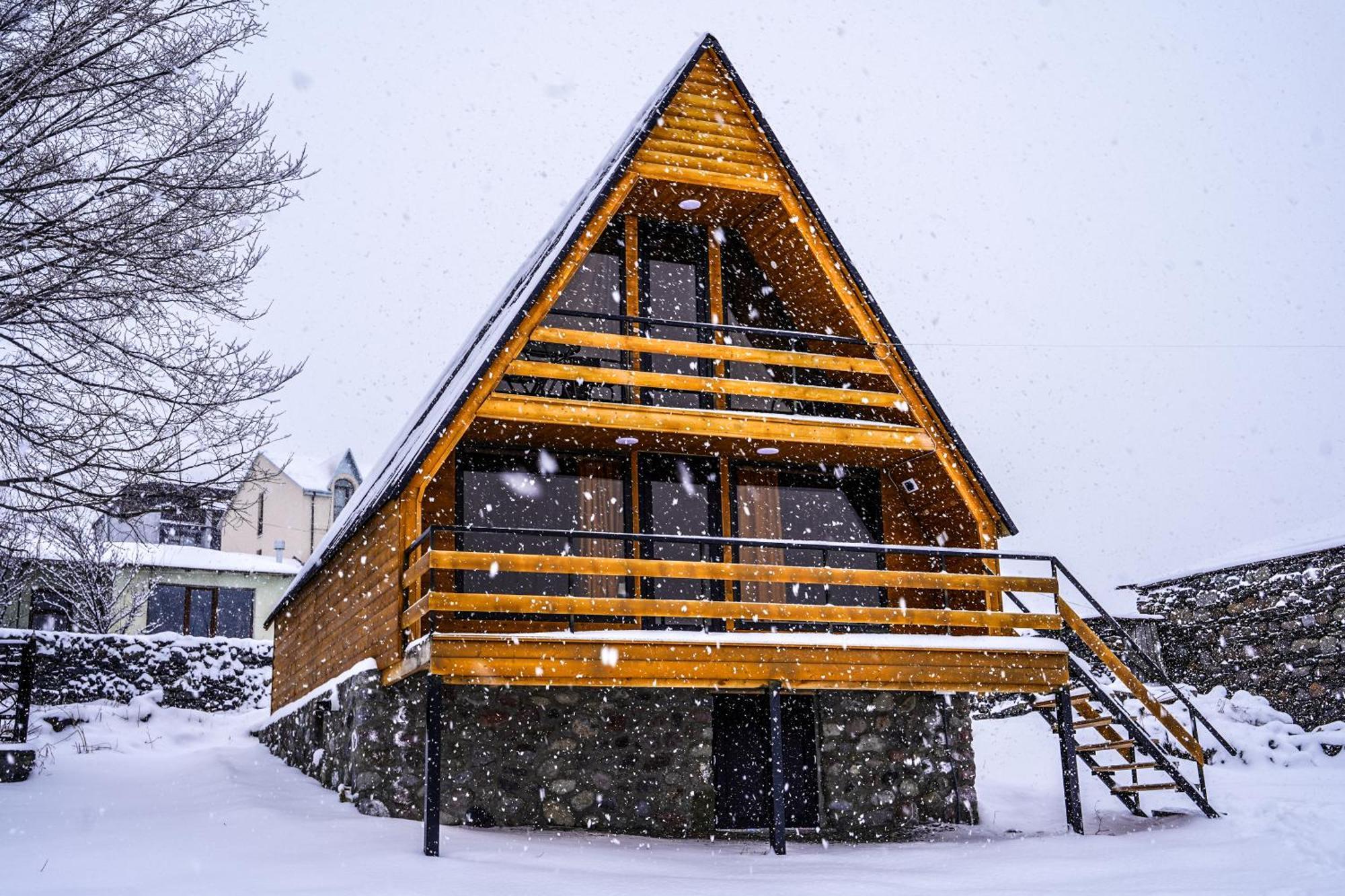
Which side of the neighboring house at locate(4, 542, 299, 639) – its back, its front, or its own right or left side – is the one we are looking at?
front

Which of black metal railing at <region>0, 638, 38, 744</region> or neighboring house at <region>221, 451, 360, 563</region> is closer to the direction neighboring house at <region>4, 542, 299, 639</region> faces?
the black metal railing

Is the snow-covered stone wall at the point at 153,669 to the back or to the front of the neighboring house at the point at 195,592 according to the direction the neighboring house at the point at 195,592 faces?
to the front

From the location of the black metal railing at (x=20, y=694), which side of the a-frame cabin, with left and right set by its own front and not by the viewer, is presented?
right

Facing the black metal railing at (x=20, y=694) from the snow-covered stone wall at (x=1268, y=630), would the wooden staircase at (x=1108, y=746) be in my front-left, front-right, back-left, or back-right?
front-left

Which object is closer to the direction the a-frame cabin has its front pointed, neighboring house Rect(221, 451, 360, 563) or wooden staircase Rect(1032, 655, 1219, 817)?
the wooden staircase

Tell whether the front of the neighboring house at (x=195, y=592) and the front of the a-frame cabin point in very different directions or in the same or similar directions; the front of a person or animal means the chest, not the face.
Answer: same or similar directions

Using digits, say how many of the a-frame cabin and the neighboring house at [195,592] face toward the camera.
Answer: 2

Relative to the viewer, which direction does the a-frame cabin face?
toward the camera

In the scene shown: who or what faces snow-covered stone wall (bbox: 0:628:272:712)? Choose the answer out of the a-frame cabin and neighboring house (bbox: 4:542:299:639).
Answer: the neighboring house

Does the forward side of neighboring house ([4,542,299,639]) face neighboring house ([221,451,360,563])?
no

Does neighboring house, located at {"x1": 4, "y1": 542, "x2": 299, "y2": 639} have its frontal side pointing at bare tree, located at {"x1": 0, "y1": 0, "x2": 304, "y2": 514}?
yes

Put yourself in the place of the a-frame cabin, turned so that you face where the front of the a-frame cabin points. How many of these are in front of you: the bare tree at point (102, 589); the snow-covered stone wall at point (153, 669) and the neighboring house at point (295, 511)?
0

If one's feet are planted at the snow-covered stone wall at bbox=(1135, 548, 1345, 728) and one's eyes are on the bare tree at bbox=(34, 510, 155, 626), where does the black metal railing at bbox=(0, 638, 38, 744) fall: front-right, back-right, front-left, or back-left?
front-left
